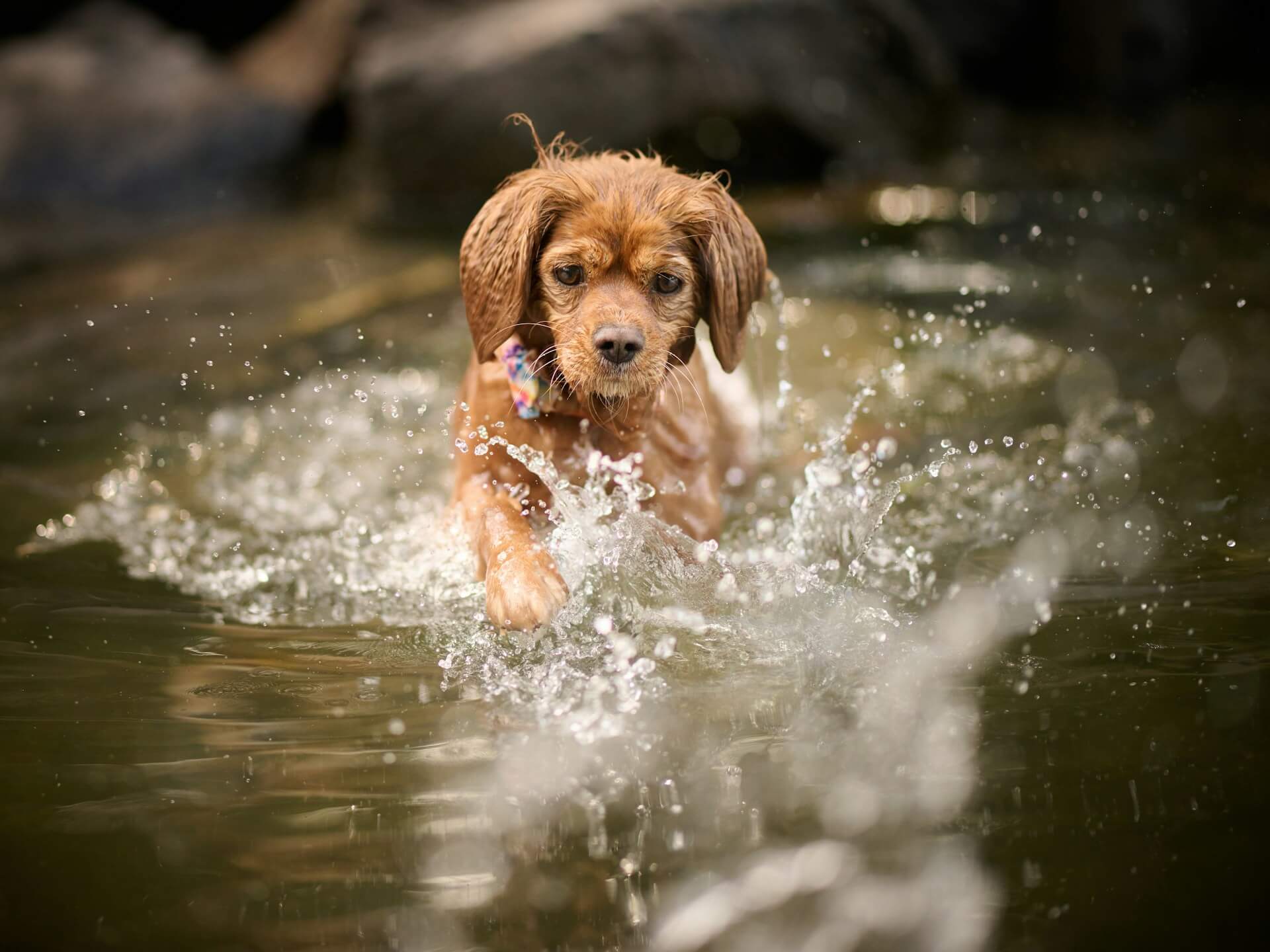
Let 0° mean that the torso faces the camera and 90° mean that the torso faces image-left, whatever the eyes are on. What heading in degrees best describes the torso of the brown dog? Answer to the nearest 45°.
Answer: approximately 0°
